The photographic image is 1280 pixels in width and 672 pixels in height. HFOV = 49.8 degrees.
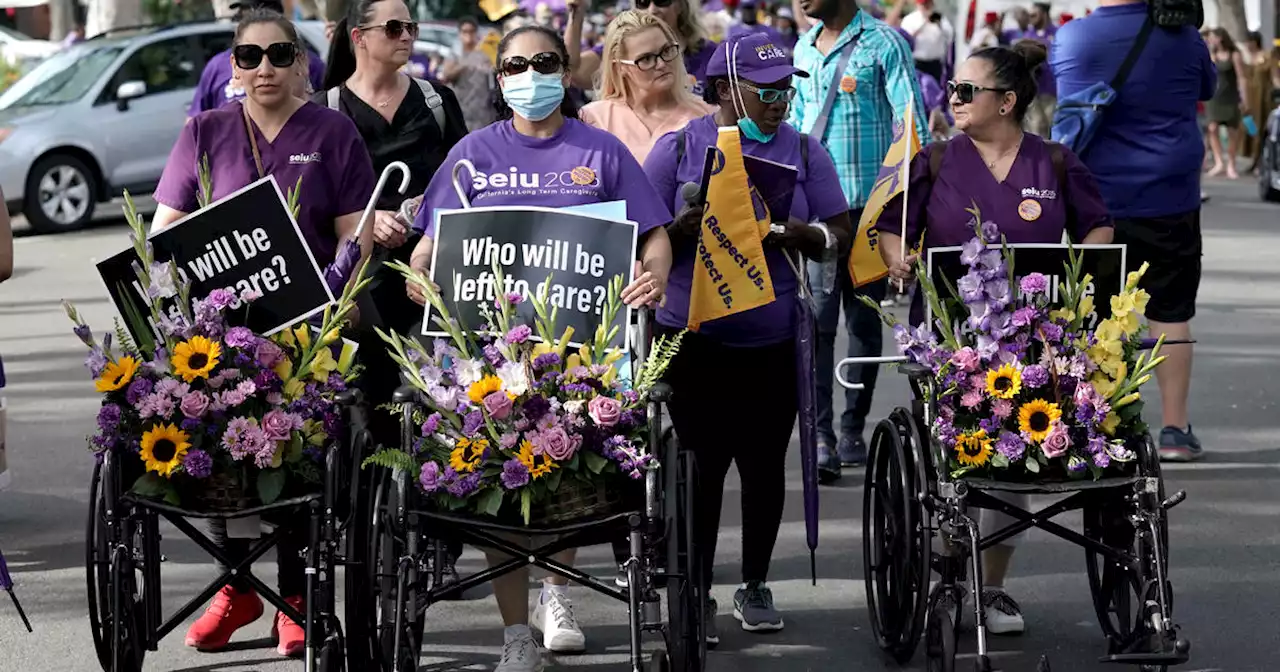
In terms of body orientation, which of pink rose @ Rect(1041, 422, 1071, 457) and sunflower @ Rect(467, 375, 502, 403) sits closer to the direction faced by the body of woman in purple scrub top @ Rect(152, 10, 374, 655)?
the sunflower

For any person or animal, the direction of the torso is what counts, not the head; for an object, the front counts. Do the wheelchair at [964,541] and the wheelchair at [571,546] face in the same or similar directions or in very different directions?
same or similar directions

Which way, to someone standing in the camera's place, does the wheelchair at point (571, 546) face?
facing the viewer

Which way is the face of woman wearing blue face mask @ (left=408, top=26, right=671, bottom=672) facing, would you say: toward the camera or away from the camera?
toward the camera

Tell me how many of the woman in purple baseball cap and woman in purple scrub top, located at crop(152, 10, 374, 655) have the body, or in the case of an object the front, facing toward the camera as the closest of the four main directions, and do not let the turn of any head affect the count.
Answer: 2

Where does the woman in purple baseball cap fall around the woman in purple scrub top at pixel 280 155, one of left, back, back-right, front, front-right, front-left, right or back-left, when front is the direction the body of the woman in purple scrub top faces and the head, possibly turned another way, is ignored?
left

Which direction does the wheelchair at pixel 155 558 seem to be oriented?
toward the camera

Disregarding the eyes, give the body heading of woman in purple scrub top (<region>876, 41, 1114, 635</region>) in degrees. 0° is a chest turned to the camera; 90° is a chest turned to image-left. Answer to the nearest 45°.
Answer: approximately 0°

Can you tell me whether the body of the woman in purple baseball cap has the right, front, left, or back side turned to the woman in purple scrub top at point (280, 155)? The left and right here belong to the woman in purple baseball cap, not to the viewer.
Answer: right

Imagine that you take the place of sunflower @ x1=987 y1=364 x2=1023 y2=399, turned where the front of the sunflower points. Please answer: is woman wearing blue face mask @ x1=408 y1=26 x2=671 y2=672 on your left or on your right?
on your right

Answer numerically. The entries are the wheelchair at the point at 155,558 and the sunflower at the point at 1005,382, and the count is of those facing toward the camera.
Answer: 2

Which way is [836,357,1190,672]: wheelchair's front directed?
toward the camera

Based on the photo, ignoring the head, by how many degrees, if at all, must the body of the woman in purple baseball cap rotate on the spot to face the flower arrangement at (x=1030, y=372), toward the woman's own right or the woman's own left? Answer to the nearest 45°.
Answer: approximately 45° to the woman's own left
